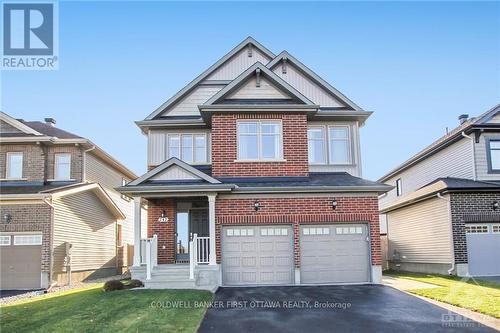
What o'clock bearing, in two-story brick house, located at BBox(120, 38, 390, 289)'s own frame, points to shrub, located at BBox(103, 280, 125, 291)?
The shrub is roughly at 2 o'clock from the two-story brick house.

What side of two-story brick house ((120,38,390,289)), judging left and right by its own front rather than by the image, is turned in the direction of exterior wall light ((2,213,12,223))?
right

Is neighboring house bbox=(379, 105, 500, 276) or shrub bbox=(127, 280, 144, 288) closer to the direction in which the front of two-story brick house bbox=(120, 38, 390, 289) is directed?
the shrub

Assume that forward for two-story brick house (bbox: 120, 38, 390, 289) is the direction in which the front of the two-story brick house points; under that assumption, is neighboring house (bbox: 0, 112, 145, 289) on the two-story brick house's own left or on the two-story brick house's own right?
on the two-story brick house's own right

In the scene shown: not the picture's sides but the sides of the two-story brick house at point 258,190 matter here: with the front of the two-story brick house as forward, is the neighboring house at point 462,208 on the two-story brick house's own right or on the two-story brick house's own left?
on the two-story brick house's own left

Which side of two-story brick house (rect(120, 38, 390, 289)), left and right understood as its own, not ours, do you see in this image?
front

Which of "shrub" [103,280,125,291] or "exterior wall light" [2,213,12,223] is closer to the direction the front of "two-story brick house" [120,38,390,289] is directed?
the shrub

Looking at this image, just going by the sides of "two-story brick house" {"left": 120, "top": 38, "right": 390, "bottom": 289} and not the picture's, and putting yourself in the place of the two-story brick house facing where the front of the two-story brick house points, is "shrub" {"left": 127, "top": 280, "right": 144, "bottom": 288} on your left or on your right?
on your right
